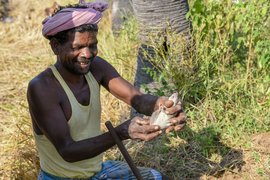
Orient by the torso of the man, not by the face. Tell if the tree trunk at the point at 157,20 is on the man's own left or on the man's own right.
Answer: on the man's own left

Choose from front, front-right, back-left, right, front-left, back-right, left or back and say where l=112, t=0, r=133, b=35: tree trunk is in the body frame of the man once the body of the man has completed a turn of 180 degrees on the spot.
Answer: front-right

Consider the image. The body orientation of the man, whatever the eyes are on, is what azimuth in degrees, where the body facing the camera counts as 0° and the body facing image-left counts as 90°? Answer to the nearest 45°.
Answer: approximately 315°
